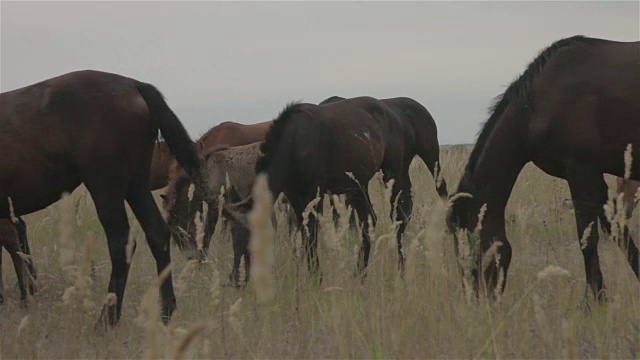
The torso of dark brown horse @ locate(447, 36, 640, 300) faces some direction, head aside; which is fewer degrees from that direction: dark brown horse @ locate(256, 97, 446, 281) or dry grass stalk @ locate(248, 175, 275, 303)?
the dark brown horse

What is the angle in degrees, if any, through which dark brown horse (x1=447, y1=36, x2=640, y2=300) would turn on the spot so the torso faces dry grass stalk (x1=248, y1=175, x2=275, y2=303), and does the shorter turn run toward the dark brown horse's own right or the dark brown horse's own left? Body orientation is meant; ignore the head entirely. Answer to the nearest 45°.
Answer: approximately 90° to the dark brown horse's own left

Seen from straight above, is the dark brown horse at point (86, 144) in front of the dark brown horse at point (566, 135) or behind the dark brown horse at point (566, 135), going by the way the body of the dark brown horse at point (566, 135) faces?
in front

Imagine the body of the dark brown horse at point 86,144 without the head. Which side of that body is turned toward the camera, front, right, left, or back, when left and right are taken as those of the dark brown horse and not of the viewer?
left

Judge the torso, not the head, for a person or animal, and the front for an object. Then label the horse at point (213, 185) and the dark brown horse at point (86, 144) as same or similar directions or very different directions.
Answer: same or similar directions

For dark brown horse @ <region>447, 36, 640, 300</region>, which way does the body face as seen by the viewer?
to the viewer's left

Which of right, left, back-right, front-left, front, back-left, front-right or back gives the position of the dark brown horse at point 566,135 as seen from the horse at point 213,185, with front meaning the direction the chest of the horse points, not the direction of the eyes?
back-left

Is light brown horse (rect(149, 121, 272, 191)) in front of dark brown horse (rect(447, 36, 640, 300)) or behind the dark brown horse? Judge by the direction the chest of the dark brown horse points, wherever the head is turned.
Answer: in front

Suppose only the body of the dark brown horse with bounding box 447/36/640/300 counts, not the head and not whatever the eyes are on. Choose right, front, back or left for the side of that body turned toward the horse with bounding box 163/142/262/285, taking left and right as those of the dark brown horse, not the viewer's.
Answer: front

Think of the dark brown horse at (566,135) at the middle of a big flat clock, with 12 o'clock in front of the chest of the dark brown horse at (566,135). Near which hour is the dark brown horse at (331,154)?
the dark brown horse at (331,154) is roughly at 1 o'clock from the dark brown horse at (566,135).

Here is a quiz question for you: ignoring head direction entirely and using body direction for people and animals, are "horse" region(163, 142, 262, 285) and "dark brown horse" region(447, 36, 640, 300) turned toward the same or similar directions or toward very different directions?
same or similar directions

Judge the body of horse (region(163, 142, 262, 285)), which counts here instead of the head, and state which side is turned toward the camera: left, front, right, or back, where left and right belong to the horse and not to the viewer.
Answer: left
